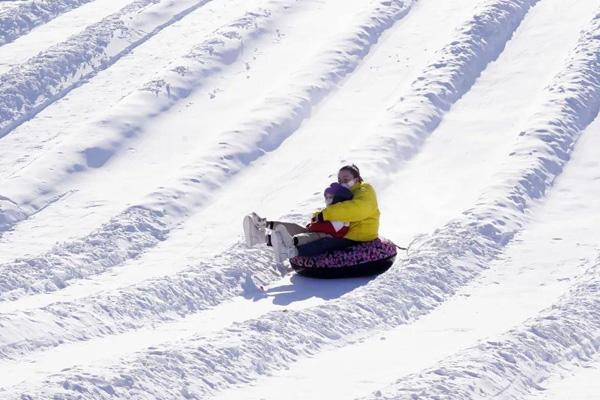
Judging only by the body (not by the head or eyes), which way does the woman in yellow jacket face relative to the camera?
to the viewer's left

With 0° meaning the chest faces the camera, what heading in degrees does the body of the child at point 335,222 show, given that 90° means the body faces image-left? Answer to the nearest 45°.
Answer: approximately 90°
